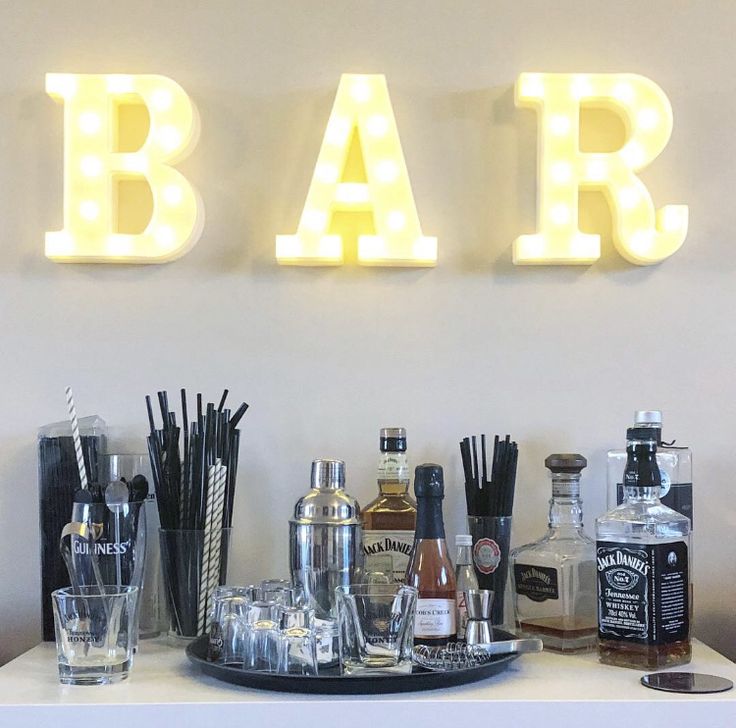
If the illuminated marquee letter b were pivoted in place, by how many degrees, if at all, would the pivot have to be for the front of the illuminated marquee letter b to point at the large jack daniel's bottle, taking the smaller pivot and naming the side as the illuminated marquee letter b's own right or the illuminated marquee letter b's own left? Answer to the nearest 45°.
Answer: approximately 45° to the illuminated marquee letter b's own left

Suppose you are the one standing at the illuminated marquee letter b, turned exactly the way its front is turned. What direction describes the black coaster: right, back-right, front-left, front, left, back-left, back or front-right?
front-left

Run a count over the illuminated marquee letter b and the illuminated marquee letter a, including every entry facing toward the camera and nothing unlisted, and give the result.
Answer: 2

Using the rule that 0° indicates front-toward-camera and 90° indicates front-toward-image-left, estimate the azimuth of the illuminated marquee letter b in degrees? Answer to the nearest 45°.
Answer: approximately 0°

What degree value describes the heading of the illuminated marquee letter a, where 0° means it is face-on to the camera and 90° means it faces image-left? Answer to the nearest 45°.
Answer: approximately 0°
